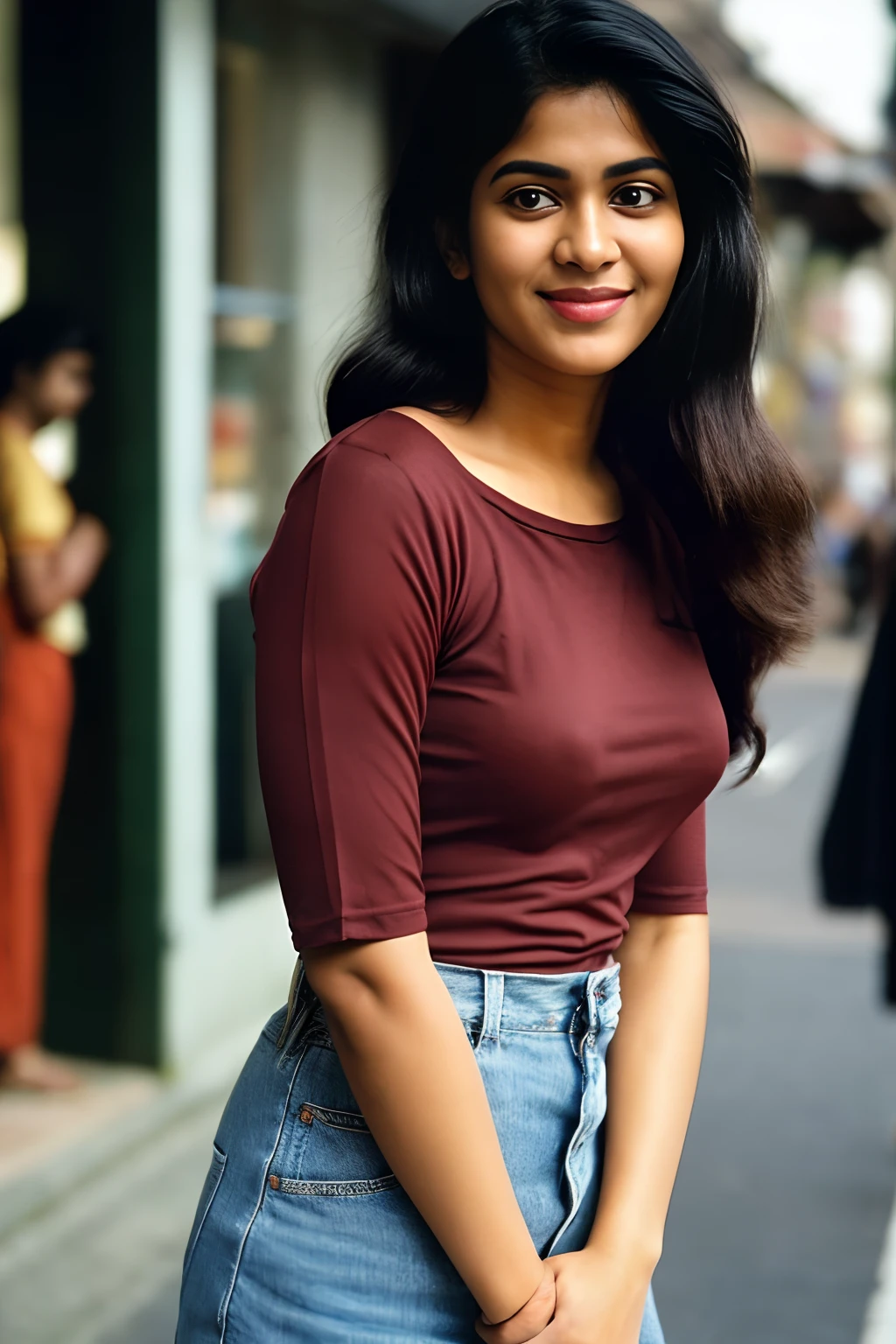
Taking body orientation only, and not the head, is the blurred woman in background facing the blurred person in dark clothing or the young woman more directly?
the blurred person in dark clothing

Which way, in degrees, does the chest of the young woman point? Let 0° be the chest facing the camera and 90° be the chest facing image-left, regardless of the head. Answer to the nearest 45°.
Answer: approximately 315°

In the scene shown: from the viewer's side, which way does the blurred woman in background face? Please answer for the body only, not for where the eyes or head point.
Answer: to the viewer's right

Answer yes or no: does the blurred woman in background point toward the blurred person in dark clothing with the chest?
yes

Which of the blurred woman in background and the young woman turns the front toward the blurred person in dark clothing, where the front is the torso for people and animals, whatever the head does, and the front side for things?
the blurred woman in background

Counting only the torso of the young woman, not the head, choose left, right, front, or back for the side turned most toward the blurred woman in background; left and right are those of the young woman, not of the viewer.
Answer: back

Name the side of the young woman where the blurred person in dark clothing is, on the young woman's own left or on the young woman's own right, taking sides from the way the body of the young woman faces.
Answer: on the young woman's own left
